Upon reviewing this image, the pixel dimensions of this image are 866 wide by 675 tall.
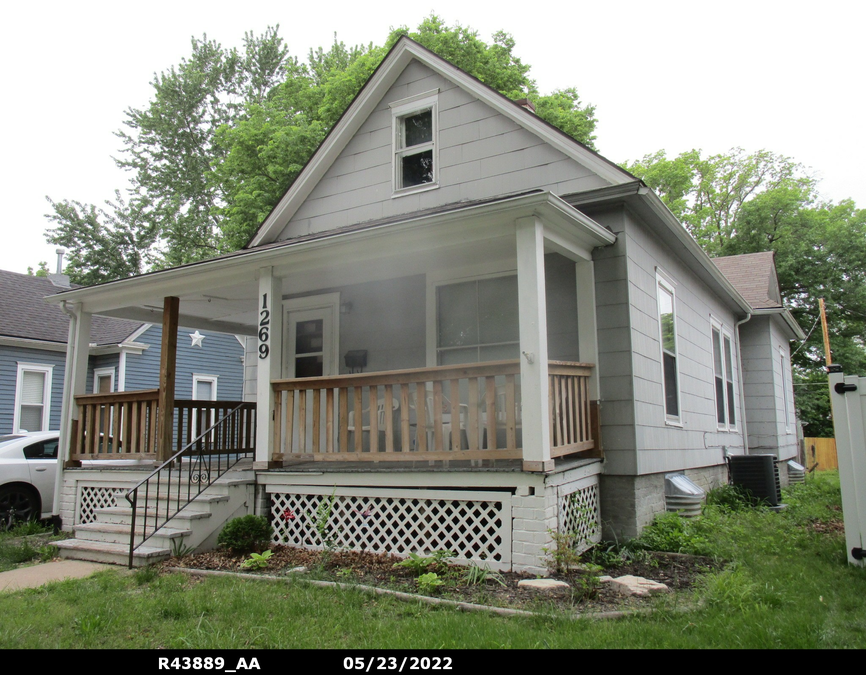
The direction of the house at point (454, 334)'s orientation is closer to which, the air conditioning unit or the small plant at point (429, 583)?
the small plant

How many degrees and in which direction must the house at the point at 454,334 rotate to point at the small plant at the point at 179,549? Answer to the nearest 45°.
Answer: approximately 45° to its right

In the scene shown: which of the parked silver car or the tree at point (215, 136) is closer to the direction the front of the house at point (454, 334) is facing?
the parked silver car

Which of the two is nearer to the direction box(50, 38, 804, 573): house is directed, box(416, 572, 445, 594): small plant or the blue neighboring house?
the small plant

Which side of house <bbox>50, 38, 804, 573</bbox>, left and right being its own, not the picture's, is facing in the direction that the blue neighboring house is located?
right

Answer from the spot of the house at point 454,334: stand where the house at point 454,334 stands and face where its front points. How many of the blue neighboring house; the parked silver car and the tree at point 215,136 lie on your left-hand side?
0

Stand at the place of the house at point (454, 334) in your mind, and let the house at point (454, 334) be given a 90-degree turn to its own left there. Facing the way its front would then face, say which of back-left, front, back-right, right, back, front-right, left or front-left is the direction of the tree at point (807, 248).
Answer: left

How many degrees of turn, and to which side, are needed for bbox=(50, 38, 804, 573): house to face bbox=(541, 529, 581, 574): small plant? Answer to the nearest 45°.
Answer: approximately 45° to its left

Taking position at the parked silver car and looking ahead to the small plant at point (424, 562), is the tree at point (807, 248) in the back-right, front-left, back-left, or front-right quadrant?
front-left

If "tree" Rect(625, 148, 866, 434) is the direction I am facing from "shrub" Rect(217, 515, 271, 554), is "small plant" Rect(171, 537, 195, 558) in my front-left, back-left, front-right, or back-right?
back-left

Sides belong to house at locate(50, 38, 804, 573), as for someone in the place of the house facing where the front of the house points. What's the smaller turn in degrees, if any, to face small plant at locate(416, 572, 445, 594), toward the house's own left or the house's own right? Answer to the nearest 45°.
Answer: approximately 45° to the house's own left

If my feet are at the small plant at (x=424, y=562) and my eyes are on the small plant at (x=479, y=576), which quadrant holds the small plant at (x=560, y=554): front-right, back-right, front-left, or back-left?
front-left

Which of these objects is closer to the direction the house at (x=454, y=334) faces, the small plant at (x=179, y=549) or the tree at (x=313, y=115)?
the small plant

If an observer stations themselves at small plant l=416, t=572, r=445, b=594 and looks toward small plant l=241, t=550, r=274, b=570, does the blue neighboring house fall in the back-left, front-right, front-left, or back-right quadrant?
front-right

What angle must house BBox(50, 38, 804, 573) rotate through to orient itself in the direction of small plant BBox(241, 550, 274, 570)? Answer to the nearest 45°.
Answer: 0° — it already faces it

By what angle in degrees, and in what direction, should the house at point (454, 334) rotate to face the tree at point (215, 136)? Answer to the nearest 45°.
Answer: approximately 90° to its right

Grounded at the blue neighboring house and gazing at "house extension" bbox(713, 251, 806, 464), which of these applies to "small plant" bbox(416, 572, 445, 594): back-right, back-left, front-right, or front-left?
front-right
